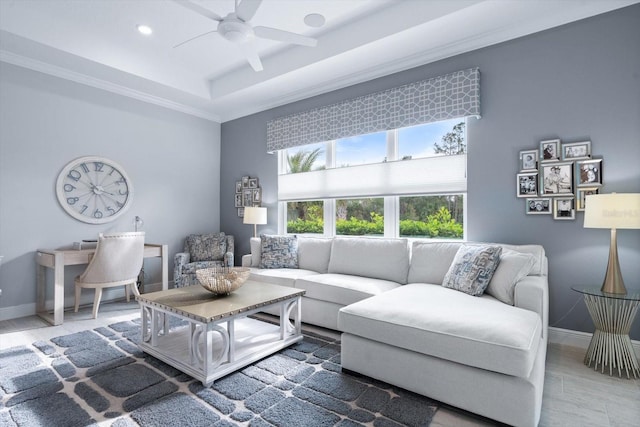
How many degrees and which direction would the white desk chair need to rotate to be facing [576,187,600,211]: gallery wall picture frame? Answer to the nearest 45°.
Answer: approximately 180°

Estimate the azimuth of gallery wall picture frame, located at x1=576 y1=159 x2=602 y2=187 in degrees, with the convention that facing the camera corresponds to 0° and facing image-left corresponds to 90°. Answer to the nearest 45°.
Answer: approximately 0°

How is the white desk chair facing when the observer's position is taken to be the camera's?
facing away from the viewer and to the left of the viewer

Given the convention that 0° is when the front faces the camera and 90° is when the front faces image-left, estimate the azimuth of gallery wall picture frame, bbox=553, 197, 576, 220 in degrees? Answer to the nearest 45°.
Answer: approximately 0°

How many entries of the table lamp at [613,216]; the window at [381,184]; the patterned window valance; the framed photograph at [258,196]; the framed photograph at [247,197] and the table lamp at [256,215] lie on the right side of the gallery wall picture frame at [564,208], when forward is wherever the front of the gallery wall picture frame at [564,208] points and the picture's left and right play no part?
5

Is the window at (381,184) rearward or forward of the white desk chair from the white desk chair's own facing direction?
rearward

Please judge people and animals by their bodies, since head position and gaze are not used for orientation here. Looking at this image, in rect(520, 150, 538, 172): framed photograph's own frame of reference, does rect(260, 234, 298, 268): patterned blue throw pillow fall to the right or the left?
on its right

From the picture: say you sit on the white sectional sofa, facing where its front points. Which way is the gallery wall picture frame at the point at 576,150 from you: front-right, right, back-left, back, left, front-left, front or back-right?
back
